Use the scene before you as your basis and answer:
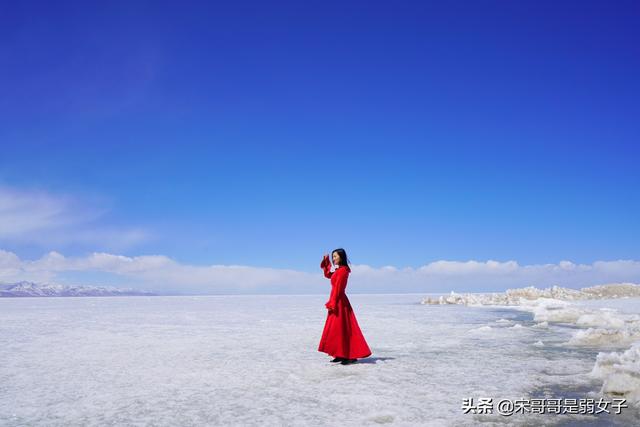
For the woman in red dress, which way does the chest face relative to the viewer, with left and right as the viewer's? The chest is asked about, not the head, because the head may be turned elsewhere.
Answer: facing to the left of the viewer
